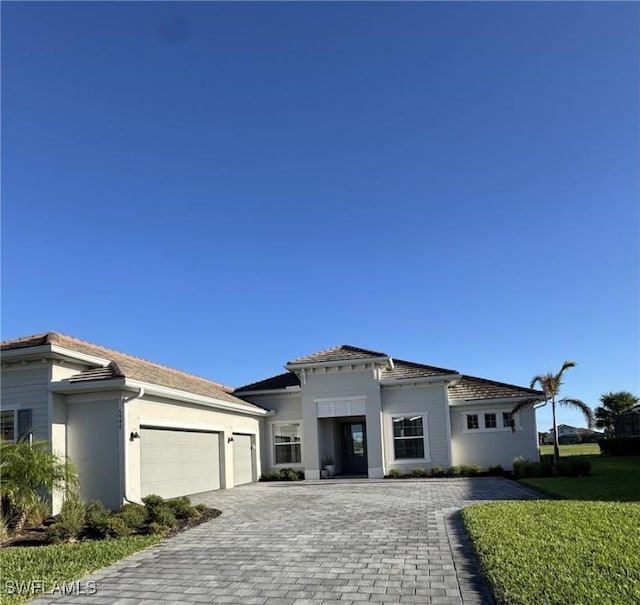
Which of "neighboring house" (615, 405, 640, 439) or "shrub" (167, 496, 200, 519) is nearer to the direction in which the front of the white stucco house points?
the shrub

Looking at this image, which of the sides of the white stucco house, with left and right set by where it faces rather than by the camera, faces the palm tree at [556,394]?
left

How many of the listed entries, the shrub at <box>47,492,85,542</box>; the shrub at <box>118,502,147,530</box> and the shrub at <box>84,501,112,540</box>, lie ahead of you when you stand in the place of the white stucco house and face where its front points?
3

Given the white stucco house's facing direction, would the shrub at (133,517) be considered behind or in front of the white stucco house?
in front

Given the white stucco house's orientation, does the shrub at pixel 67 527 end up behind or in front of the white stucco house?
in front

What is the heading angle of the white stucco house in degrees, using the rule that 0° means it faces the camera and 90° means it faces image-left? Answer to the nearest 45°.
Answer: approximately 0°

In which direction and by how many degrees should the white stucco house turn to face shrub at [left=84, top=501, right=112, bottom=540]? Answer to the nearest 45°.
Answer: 0° — it already faces it

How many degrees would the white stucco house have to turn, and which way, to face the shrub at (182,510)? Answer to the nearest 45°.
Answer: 0° — it already faces it
